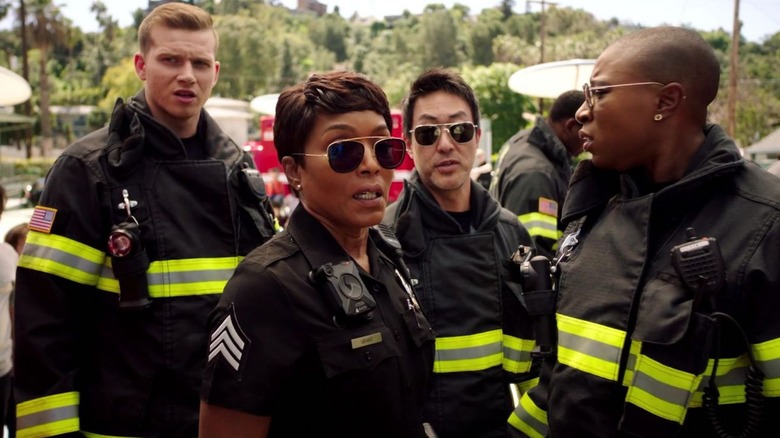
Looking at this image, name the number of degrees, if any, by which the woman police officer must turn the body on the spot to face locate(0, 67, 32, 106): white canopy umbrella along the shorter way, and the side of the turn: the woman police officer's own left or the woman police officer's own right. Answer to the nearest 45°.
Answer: approximately 180°

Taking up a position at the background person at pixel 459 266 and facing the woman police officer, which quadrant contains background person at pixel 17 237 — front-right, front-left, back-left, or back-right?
back-right

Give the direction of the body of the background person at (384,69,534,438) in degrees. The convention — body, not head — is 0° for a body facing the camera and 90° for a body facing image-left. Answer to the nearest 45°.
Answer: approximately 0°

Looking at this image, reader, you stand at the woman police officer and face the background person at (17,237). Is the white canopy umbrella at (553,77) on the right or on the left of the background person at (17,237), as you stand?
right

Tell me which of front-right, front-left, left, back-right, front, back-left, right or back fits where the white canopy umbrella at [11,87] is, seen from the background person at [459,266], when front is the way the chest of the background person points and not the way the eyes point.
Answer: back-right

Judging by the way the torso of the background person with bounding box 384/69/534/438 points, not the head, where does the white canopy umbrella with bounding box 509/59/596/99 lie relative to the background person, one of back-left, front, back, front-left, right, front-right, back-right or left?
back

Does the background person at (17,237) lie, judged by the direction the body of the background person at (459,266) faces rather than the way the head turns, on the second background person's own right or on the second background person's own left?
on the second background person's own right

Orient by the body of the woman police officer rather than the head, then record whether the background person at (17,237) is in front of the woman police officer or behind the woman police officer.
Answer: behind

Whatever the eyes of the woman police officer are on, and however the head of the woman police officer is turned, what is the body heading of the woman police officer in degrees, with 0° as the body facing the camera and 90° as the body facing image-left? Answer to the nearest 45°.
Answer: approximately 315°
